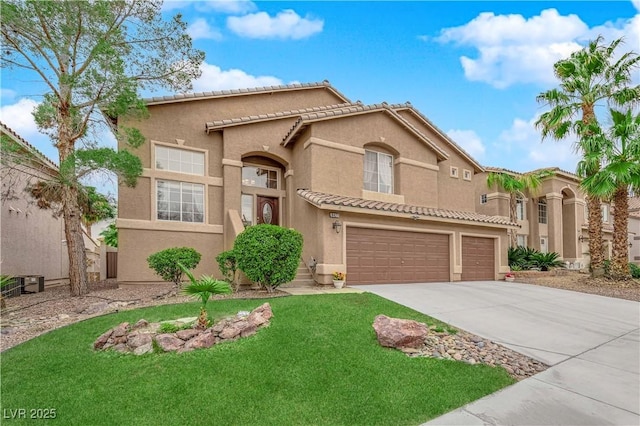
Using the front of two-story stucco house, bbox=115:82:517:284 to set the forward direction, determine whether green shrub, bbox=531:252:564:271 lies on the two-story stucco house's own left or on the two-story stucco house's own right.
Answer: on the two-story stucco house's own left

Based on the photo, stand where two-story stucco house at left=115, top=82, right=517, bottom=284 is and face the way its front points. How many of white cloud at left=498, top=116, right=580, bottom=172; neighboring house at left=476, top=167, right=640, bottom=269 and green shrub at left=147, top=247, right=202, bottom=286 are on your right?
1

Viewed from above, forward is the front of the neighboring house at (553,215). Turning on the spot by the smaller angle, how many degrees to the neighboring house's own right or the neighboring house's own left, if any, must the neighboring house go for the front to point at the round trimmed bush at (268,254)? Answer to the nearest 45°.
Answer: approximately 45° to the neighboring house's own right

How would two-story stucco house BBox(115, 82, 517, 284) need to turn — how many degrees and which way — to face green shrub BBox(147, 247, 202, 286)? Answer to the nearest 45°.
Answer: approximately 90° to its right

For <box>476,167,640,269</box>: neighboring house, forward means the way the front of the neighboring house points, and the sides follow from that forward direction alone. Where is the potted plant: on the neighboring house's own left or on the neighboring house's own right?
on the neighboring house's own right

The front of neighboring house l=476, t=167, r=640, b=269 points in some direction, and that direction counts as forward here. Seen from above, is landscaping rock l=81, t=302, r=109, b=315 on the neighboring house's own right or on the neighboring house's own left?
on the neighboring house's own right

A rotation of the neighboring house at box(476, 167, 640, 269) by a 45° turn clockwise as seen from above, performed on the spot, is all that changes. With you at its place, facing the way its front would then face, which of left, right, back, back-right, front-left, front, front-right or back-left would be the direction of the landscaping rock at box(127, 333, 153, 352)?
front

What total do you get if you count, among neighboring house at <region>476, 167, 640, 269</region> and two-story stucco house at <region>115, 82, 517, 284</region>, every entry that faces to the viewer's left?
0

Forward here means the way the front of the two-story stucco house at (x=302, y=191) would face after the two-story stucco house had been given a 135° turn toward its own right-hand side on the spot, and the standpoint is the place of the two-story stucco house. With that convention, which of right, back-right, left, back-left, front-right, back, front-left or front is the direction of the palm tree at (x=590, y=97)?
back

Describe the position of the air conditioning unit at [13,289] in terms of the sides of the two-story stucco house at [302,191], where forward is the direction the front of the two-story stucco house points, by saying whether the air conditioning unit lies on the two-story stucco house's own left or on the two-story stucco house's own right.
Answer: on the two-story stucco house's own right

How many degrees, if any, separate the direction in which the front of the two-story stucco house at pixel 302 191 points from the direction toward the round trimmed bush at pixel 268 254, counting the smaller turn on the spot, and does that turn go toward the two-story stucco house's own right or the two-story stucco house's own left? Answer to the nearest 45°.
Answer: approximately 45° to the two-story stucco house's own right

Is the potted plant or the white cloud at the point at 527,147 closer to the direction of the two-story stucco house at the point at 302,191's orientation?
the potted plant

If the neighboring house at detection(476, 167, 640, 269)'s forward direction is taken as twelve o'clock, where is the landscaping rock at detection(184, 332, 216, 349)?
The landscaping rock is roughly at 2 o'clock from the neighboring house.

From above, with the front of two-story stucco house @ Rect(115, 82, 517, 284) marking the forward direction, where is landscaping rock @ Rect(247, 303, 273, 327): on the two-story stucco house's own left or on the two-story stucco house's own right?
on the two-story stucco house's own right
